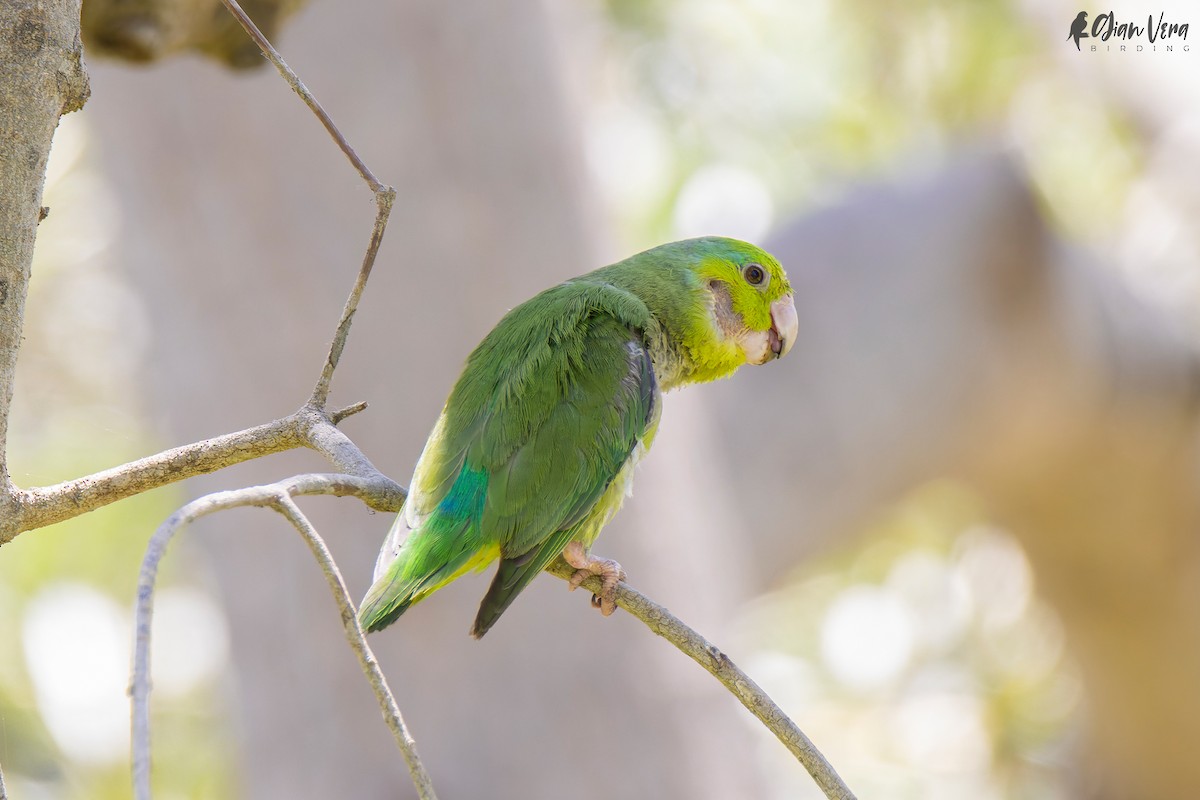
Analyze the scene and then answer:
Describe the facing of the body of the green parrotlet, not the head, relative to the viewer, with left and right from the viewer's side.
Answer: facing to the right of the viewer
